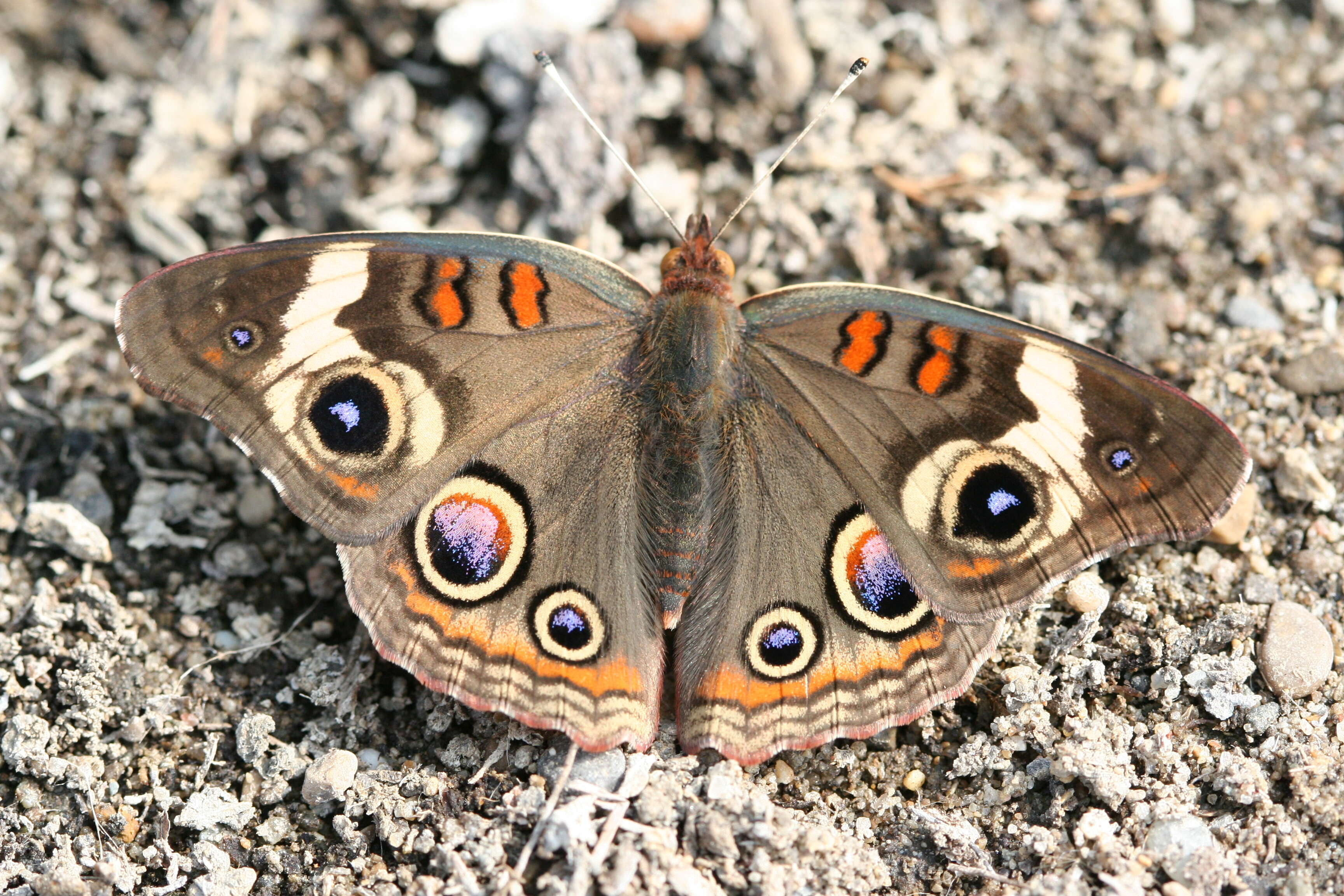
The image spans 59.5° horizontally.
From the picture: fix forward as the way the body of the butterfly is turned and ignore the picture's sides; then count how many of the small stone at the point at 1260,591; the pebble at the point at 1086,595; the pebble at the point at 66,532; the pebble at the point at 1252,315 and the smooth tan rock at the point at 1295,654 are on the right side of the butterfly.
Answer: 4

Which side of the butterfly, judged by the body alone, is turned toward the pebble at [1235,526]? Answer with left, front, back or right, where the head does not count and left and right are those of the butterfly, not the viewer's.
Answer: right

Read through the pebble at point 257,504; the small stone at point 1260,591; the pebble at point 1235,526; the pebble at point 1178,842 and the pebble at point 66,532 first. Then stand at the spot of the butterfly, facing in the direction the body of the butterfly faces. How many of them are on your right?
3

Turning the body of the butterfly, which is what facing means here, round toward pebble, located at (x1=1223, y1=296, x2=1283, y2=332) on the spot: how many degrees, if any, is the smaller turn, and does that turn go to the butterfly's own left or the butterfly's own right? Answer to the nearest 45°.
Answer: approximately 90° to the butterfly's own right

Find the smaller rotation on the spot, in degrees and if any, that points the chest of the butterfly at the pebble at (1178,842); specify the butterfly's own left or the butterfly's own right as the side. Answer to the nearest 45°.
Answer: approximately 90° to the butterfly's own right

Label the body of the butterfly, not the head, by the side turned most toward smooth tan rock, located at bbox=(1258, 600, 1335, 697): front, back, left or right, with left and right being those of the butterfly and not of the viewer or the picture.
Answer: right

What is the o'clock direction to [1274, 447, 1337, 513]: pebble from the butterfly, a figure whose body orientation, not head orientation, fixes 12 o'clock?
The pebble is roughly at 3 o'clock from the butterfly.

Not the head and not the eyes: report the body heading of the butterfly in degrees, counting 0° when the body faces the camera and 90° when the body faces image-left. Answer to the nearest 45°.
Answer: approximately 180°

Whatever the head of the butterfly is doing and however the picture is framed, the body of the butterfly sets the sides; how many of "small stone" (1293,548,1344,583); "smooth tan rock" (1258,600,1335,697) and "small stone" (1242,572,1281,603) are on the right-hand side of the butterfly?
3
